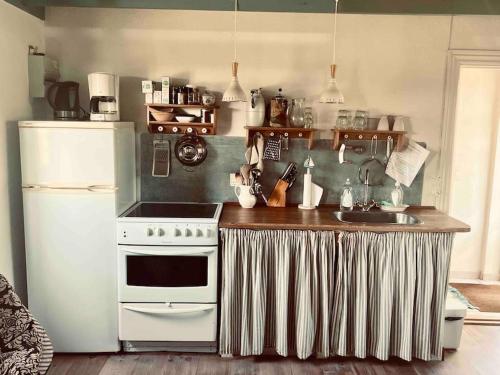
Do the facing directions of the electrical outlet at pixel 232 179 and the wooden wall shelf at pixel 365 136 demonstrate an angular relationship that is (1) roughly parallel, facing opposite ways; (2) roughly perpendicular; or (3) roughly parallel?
roughly parallel

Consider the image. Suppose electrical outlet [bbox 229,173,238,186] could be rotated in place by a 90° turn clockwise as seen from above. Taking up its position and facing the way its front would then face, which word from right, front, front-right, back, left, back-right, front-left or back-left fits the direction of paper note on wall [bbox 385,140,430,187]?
back

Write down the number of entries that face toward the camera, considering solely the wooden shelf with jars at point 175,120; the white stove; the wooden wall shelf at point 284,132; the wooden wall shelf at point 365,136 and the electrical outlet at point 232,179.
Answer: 5

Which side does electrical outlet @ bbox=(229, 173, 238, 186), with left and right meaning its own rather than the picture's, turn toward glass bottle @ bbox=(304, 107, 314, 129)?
left

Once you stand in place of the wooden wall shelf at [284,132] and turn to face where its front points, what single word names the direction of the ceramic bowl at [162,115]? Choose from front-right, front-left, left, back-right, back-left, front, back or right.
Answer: right

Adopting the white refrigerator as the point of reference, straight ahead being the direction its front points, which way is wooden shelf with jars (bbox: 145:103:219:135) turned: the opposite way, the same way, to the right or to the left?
the same way

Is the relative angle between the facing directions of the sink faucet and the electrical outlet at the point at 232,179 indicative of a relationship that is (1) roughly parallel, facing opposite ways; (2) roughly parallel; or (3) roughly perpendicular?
roughly parallel

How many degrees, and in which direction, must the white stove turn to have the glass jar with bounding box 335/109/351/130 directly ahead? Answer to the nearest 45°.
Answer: approximately 90° to its left

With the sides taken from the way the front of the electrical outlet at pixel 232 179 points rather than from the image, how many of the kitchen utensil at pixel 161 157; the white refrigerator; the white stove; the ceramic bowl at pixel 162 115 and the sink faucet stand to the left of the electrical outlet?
1

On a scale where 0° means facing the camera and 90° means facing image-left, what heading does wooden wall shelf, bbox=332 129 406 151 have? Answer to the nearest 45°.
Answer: approximately 0°

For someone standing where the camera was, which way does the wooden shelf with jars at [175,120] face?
facing the viewer

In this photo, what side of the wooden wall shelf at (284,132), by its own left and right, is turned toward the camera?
front

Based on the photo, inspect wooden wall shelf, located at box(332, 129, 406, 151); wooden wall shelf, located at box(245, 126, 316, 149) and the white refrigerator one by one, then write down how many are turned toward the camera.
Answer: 3

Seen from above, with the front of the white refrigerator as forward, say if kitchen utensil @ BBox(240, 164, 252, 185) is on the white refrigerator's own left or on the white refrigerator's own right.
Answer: on the white refrigerator's own left

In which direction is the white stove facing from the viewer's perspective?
toward the camera

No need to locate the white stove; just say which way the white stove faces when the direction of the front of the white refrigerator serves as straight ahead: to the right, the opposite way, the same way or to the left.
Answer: the same way

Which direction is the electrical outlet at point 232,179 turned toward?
toward the camera
